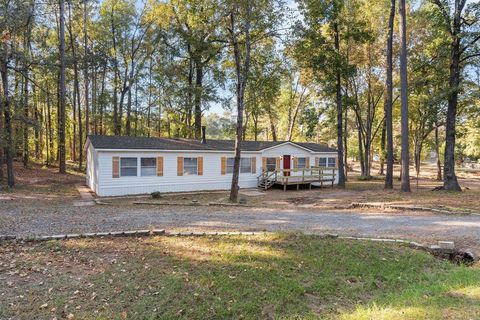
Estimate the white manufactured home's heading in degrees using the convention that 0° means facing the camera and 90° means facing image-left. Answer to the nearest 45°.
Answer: approximately 315°

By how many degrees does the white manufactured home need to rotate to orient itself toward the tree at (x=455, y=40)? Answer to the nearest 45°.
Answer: approximately 45° to its left
